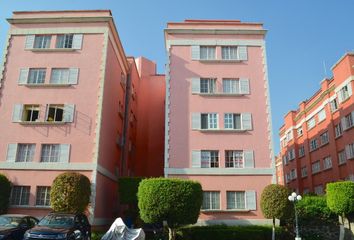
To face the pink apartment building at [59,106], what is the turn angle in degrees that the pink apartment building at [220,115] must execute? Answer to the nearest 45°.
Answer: approximately 90° to its right

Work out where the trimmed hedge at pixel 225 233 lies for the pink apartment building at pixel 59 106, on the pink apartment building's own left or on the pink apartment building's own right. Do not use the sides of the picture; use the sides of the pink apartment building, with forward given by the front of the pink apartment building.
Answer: on the pink apartment building's own left

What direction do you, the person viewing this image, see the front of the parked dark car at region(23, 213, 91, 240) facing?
facing the viewer and to the left of the viewer

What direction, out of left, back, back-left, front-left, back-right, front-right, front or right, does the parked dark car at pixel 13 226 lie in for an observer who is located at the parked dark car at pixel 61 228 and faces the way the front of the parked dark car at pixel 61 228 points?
right

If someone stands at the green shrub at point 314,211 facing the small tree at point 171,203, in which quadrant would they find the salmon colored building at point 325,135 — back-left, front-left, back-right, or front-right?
back-right

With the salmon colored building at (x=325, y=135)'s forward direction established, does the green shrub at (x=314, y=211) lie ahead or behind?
ahead

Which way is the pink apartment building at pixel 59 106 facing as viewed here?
toward the camera

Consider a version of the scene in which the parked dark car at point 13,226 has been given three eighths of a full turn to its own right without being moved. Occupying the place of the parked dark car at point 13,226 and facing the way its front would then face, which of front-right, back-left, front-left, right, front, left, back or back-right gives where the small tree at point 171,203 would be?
right

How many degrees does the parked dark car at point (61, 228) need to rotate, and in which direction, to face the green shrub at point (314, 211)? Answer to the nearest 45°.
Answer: approximately 135° to its left

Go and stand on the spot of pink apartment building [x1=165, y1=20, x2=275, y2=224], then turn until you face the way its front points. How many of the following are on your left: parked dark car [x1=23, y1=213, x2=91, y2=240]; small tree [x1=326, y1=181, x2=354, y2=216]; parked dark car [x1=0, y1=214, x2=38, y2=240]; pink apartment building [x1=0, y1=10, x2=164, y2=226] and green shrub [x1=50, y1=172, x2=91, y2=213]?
1

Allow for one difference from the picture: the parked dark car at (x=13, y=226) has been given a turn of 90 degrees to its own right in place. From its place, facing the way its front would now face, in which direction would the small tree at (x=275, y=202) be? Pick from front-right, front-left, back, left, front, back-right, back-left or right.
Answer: back-right

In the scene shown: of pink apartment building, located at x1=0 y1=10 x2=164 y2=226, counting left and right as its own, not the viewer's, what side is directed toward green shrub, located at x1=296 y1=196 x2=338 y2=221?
left

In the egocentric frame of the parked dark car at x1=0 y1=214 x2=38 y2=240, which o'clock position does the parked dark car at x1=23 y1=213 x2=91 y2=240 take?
the parked dark car at x1=23 y1=213 x2=91 y2=240 is roughly at 9 o'clock from the parked dark car at x1=0 y1=214 x2=38 y2=240.

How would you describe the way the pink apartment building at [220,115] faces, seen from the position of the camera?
facing the viewer

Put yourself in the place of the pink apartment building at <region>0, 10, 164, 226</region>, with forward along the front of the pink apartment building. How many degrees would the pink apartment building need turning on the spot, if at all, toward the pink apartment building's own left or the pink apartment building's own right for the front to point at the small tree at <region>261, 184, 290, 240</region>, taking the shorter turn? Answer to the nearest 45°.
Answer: approximately 90° to the pink apartment building's own left

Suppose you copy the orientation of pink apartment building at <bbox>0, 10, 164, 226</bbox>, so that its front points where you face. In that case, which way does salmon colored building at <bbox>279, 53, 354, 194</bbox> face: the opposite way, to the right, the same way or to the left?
to the right
